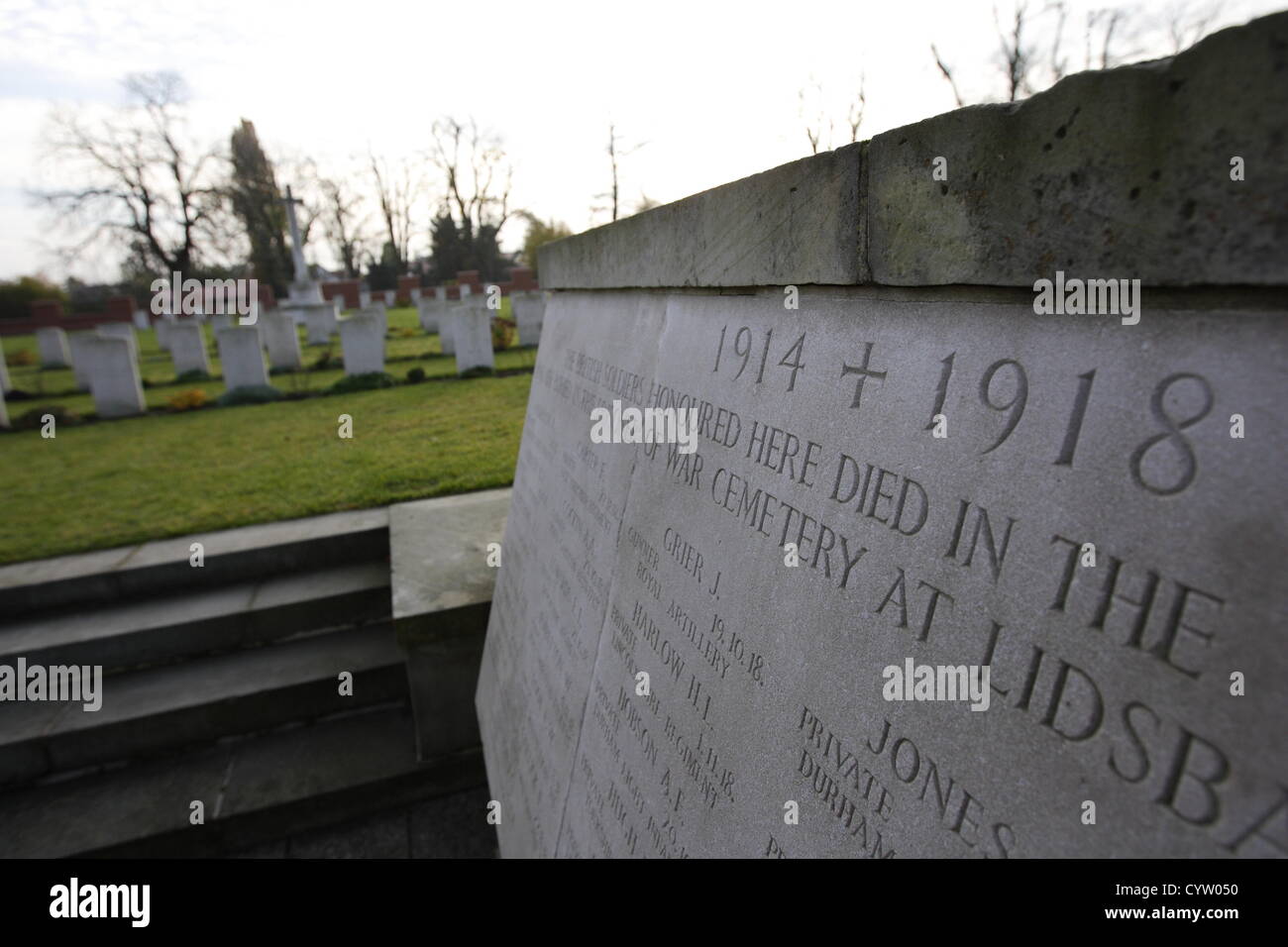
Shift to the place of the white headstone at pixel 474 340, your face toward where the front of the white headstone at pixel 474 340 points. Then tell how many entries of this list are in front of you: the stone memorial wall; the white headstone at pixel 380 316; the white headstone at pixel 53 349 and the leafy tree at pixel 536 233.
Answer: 1

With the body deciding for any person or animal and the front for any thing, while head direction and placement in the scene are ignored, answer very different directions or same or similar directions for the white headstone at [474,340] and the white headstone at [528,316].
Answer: same or similar directions

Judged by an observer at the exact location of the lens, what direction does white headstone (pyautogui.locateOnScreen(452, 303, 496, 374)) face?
facing the viewer

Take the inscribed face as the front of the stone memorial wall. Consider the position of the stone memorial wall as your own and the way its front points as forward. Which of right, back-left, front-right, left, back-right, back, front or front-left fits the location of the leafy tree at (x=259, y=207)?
right

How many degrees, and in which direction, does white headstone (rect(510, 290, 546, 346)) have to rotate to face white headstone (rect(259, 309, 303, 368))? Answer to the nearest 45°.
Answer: approximately 90° to its right

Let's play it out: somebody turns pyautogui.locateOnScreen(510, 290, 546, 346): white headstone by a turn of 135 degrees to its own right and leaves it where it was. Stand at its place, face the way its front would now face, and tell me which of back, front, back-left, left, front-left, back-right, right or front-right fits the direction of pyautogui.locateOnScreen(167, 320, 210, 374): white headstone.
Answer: front-left

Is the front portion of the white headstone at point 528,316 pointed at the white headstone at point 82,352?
no

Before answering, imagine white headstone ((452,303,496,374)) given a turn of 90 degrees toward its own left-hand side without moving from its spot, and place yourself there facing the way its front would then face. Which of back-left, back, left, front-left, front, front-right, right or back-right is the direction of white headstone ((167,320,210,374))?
back-left

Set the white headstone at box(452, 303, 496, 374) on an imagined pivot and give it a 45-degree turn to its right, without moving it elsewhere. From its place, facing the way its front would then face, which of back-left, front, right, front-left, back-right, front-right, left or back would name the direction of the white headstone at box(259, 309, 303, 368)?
right

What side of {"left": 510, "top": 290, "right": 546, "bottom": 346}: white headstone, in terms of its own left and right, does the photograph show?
front

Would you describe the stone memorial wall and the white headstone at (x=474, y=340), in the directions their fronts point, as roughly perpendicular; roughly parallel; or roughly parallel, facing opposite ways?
roughly perpendicular

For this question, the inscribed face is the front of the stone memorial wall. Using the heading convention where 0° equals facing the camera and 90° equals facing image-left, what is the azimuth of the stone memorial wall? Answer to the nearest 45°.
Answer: approximately 45°

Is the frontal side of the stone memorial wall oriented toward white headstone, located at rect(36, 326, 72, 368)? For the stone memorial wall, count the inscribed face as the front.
no

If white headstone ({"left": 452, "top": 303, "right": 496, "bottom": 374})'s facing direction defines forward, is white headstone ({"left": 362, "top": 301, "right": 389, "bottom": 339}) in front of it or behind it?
behind

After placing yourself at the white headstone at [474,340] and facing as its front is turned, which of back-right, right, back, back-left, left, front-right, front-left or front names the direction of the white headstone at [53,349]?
back-right

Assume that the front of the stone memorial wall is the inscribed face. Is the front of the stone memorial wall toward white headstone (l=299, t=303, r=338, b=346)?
no

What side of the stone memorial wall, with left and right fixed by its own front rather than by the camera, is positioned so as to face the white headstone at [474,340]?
right

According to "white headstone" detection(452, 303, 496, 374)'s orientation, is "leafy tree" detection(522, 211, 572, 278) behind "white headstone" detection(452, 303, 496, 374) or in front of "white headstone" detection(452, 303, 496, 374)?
behind
